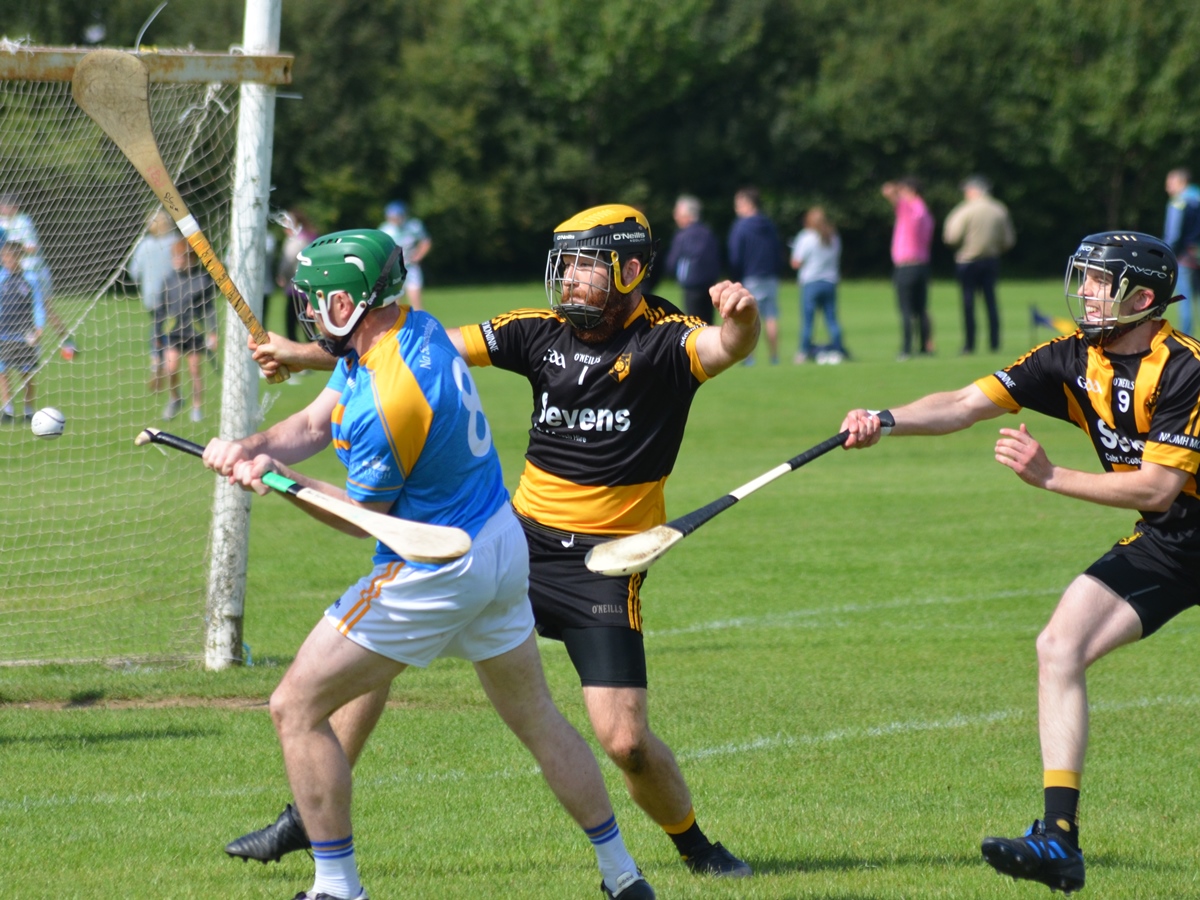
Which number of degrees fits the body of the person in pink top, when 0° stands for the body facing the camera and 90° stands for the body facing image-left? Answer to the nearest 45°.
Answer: approximately 90°

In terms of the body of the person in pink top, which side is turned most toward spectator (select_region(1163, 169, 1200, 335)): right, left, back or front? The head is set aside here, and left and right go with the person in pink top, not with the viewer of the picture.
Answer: back

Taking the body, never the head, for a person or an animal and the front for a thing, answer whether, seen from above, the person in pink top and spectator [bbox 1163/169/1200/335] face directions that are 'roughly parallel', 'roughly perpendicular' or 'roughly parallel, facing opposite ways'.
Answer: roughly parallel

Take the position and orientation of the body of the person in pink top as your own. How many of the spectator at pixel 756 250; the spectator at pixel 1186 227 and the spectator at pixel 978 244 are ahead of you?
1

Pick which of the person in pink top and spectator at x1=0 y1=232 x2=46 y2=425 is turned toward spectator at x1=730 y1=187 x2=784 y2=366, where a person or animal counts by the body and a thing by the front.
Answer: the person in pink top

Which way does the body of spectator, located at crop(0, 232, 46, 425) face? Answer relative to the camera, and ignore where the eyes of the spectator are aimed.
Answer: toward the camera

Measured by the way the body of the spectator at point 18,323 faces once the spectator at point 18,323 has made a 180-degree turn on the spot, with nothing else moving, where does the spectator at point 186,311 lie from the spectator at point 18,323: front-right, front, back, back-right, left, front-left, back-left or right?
front-right

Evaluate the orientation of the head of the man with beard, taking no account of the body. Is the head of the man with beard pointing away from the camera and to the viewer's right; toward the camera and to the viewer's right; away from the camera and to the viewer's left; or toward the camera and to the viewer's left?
toward the camera and to the viewer's left

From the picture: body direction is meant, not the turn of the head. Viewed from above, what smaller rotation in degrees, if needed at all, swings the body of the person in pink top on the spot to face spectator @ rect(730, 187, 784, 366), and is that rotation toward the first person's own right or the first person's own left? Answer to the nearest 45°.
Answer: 0° — they already face them

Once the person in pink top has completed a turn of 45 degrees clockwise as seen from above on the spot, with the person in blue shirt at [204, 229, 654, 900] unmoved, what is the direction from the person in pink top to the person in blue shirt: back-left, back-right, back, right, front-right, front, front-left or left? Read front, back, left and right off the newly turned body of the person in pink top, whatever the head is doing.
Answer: back-left

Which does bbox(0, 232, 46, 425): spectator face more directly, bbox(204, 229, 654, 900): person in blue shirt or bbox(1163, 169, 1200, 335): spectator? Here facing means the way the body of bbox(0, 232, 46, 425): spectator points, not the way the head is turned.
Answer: the person in blue shirt

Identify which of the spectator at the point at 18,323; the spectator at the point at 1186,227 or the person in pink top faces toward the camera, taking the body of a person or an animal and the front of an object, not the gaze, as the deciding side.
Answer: the spectator at the point at 18,323

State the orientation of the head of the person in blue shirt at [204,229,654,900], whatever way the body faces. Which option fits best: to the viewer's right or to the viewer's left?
to the viewer's left
